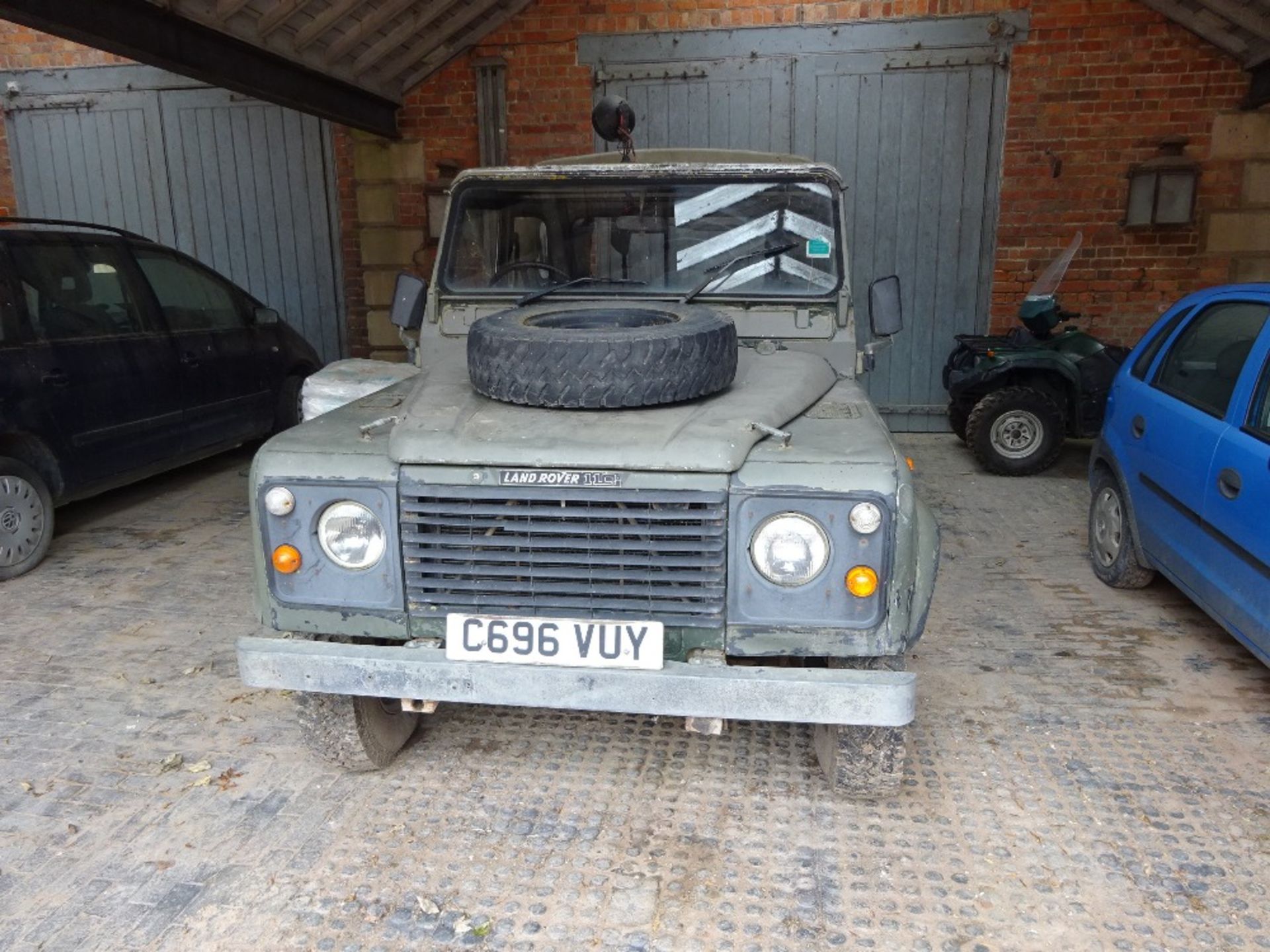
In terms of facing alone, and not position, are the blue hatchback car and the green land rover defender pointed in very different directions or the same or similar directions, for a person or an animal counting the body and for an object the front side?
same or similar directions

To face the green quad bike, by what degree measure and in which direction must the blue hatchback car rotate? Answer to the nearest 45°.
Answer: approximately 135° to its left

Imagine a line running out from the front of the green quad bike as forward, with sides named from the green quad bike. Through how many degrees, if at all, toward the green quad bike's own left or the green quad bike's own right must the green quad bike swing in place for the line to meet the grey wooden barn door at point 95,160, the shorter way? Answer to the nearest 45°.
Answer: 0° — it already faces it

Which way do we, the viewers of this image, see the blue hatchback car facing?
facing the viewer and to the right of the viewer

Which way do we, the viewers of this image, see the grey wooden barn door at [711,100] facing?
facing the viewer

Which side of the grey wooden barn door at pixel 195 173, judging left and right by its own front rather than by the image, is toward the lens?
front

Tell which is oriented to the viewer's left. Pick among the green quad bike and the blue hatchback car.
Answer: the green quad bike

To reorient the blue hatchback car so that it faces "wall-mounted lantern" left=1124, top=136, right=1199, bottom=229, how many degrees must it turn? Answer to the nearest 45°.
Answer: approximately 135° to its left

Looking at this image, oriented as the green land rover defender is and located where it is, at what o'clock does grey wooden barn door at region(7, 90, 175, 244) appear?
The grey wooden barn door is roughly at 5 o'clock from the green land rover defender.

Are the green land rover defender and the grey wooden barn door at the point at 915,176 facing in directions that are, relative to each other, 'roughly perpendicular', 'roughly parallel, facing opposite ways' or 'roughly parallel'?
roughly parallel

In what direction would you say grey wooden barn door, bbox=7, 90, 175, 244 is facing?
toward the camera

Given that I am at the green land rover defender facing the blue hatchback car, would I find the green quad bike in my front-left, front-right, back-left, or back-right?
front-left

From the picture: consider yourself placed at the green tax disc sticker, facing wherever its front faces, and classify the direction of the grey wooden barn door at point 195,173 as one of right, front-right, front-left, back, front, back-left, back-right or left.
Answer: back-right

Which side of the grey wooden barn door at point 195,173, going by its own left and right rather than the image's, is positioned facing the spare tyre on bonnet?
front

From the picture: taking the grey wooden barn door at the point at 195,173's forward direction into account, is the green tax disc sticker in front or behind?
in front

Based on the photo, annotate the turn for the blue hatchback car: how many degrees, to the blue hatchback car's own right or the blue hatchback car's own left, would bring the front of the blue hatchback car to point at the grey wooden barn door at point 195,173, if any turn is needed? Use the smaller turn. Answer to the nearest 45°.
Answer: approximately 135° to the blue hatchback car's own right

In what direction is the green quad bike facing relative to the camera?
to the viewer's left

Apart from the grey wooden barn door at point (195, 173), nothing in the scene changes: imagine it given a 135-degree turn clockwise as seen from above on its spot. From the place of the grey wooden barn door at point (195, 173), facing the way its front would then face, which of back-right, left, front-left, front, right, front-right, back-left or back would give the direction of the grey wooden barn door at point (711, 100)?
back
